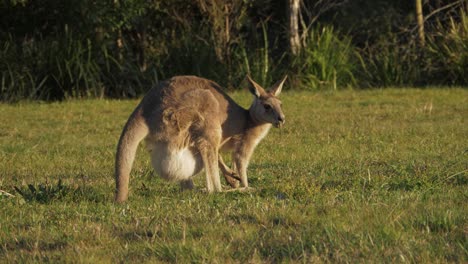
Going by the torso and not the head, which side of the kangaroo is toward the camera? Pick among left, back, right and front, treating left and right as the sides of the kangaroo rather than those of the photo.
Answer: right

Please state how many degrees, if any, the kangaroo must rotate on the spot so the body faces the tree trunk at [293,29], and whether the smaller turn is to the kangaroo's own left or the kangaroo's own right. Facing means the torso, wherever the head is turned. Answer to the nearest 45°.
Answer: approximately 90° to the kangaroo's own left

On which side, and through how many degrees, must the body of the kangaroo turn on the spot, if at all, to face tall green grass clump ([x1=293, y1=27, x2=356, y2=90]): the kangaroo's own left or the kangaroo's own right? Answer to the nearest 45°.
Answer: approximately 90° to the kangaroo's own left

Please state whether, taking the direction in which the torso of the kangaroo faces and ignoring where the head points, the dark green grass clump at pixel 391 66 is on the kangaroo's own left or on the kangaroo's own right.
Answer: on the kangaroo's own left

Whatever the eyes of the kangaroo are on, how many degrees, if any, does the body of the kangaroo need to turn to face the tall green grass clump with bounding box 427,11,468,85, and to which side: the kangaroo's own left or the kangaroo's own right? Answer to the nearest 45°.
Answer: approximately 45° to the kangaroo's own left
